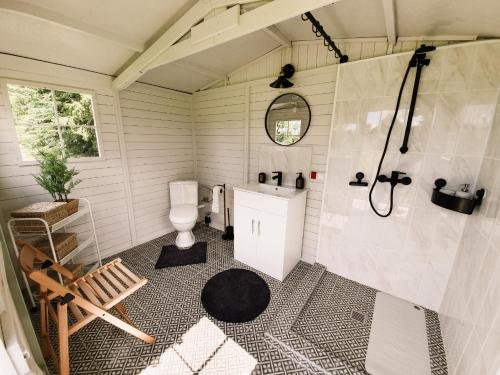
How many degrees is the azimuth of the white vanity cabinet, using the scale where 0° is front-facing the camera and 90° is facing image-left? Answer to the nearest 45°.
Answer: approximately 45°

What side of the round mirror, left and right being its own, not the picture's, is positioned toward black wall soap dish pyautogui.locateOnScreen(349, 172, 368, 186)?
left

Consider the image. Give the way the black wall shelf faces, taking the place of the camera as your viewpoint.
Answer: facing the viewer and to the left of the viewer

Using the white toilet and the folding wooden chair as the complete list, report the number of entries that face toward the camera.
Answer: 1

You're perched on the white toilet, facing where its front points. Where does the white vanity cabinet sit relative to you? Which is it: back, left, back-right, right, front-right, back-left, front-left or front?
front-left

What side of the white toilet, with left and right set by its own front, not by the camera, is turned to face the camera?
front

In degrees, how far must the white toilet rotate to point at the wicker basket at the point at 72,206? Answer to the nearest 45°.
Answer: approximately 45° to its right
